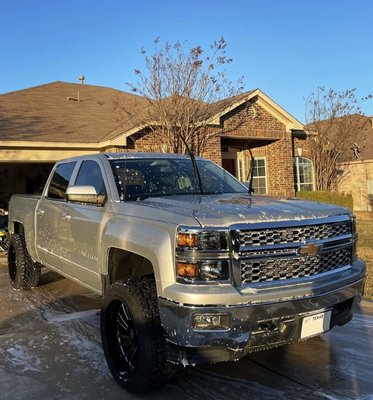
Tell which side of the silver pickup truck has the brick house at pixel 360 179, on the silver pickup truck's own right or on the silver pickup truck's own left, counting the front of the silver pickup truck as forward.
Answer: on the silver pickup truck's own left

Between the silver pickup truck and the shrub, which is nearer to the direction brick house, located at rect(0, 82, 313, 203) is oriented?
the silver pickup truck

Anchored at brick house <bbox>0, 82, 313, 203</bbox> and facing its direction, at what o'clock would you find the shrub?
The shrub is roughly at 9 o'clock from the brick house.

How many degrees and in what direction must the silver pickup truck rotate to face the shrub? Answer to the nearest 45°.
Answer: approximately 135° to its left

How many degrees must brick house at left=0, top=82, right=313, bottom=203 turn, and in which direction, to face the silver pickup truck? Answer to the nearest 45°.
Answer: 0° — it already faces it

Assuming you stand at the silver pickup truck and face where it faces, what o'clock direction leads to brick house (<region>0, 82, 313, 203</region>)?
The brick house is roughly at 7 o'clock from the silver pickup truck.

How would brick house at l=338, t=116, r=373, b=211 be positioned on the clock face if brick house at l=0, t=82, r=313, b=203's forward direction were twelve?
brick house at l=338, t=116, r=373, b=211 is roughly at 8 o'clock from brick house at l=0, t=82, r=313, b=203.

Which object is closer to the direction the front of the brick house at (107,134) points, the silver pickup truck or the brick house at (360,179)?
the silver pickup truck

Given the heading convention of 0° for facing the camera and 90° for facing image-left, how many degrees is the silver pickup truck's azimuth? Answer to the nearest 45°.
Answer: approximately 315°
